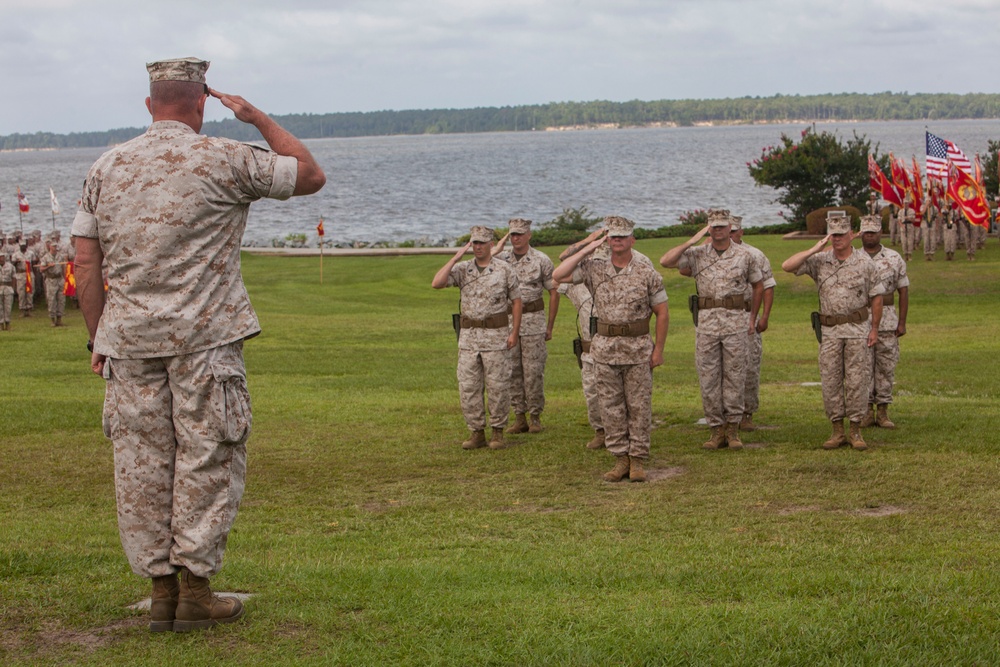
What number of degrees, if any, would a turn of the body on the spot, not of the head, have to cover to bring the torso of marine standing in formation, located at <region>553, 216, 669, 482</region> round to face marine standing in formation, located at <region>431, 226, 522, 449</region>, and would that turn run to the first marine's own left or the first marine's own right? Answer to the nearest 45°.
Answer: approximately 135° to the first marine's own right

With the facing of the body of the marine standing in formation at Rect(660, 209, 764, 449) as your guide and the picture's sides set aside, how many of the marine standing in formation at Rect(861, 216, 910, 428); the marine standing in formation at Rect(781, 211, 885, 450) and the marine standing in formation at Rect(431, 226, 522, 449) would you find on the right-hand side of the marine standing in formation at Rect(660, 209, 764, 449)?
1

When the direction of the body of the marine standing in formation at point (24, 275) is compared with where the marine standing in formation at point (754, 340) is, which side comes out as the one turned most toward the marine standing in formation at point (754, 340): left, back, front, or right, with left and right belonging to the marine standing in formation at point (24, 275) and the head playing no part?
front

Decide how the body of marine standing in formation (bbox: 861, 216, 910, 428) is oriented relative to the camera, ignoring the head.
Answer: toward the camera

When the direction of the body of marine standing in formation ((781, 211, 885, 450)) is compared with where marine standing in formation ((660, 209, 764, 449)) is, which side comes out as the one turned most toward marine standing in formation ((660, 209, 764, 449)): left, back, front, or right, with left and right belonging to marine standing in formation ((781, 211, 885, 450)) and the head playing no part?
right

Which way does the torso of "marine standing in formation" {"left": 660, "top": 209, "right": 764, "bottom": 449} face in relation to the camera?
toward the camera

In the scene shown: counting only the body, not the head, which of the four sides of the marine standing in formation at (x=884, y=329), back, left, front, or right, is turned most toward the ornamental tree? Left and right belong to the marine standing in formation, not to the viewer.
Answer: back

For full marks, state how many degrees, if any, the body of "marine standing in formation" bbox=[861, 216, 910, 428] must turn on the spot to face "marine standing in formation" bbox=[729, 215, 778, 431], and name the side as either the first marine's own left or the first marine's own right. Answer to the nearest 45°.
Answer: approximately 45° to the first marine's own right

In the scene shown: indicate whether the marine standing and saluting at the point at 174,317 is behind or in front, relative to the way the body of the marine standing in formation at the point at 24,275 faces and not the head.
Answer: in front

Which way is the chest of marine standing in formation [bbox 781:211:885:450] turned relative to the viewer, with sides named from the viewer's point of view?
facing the viewer
